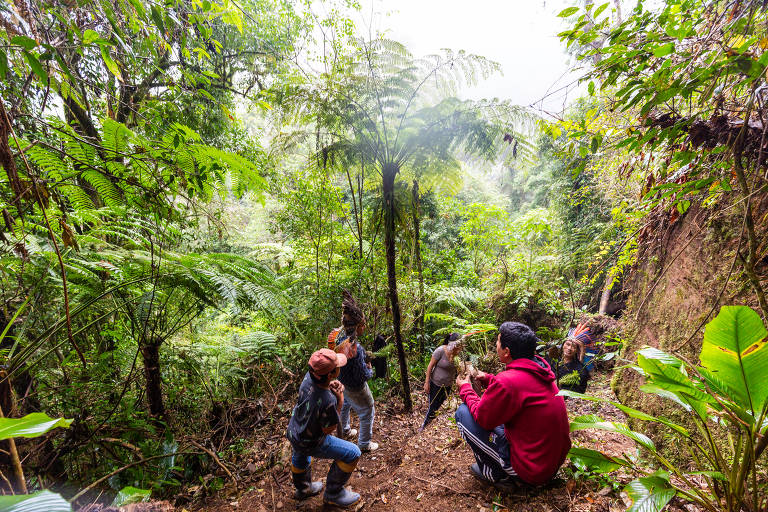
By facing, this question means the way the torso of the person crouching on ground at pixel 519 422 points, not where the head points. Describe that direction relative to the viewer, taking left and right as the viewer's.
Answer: facing away from the viewer and to the left of the viewer

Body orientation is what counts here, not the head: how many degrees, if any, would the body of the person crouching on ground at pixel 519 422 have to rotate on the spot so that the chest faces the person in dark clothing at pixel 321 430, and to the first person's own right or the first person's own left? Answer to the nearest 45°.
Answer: approximately 45° to the first person's own left

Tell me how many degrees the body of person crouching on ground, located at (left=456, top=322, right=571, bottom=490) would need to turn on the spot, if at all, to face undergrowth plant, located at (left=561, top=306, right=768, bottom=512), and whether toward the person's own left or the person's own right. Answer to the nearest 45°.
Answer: approximately 180°

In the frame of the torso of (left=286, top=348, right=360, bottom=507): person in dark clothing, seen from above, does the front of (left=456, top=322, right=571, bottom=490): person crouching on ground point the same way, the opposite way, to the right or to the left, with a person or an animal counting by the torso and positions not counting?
to the left

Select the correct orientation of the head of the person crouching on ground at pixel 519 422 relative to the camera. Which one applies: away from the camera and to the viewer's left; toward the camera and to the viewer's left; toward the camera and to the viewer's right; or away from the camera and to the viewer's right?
away from the camera and to the viewer's left
